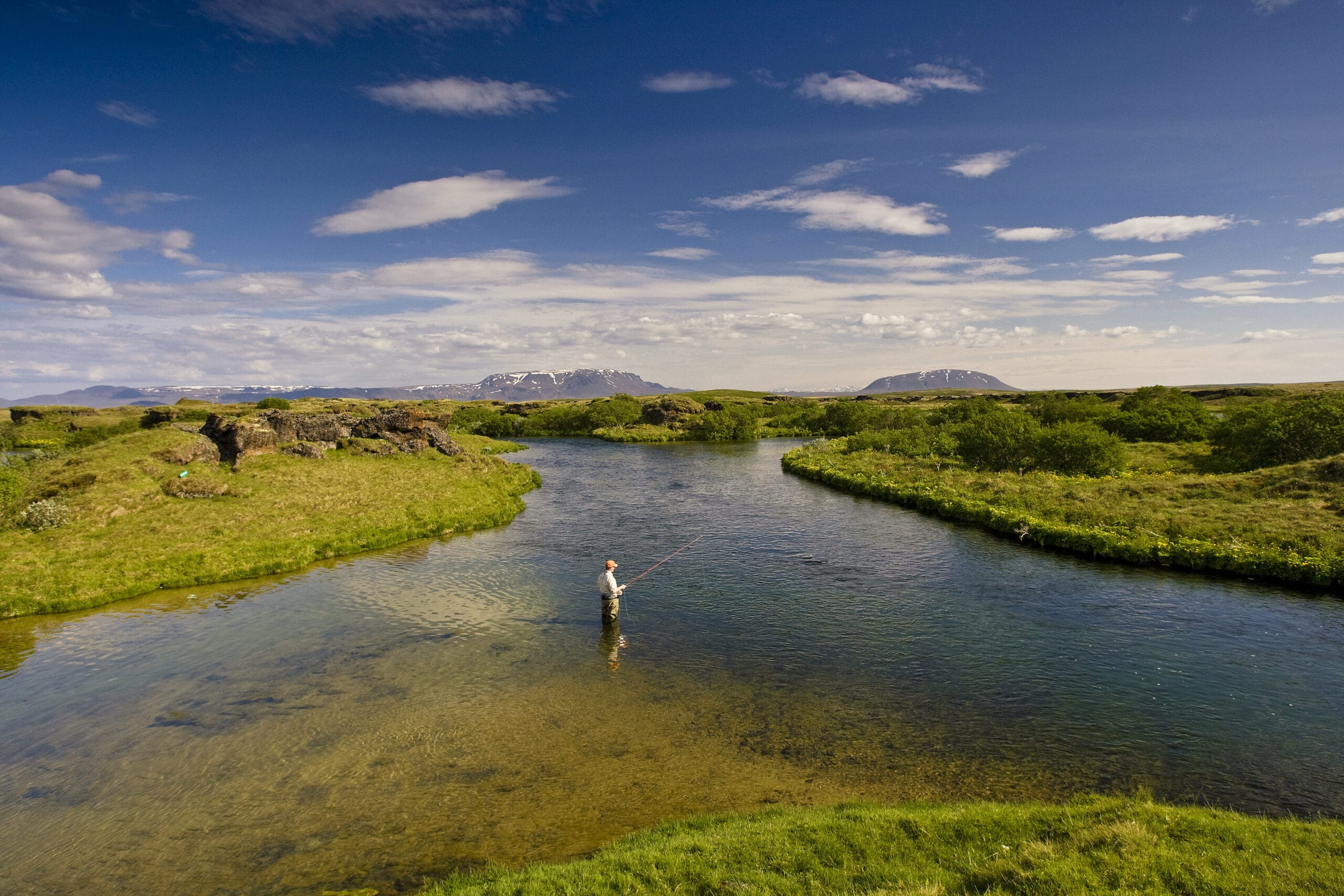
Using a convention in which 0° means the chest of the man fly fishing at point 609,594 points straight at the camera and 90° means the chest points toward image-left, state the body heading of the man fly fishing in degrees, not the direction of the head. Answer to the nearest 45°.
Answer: approximately 270°

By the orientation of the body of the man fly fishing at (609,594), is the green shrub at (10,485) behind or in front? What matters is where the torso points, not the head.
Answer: behind

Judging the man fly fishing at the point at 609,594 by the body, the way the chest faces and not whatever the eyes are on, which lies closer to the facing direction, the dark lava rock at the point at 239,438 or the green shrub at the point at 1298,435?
the green shrub

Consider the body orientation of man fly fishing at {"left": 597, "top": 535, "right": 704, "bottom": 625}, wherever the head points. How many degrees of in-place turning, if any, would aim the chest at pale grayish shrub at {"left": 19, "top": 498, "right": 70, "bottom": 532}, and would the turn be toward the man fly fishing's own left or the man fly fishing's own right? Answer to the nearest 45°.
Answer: approximately 180°

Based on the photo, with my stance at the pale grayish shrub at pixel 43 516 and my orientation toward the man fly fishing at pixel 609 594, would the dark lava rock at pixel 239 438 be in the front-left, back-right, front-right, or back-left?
back-left

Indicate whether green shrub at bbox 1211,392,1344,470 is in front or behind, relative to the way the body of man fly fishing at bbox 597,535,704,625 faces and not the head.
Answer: in front

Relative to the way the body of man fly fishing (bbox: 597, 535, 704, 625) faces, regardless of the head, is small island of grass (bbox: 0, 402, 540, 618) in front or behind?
behind

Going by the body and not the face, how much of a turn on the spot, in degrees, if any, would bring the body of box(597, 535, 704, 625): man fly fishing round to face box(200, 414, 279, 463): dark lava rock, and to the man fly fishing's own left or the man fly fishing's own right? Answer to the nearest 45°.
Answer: approximately 135° to the man fly fishing's own left

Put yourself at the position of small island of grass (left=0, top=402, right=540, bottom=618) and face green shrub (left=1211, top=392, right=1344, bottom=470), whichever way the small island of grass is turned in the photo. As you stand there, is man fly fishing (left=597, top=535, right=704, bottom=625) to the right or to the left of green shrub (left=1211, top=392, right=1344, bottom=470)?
right

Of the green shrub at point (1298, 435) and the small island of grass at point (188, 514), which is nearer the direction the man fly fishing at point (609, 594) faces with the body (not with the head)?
the green shrub
